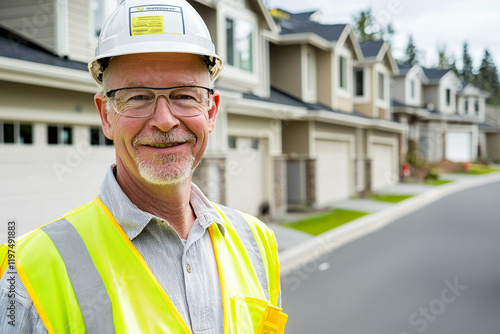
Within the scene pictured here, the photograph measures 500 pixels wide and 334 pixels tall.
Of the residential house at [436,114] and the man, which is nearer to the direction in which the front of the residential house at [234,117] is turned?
the man

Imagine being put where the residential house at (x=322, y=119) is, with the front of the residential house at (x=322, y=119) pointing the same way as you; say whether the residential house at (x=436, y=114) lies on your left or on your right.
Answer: on your left

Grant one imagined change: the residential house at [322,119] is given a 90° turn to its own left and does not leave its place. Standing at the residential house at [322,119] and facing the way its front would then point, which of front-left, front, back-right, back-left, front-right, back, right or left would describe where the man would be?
back-right

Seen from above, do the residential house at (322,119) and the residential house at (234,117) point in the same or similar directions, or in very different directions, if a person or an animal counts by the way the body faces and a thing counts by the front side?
same or similar directions

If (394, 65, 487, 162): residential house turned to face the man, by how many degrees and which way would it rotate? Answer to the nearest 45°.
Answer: approximately 45° to its right

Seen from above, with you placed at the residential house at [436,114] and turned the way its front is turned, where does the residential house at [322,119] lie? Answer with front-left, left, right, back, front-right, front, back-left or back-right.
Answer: front-right

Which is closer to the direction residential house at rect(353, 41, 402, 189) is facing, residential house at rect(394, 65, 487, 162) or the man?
the man

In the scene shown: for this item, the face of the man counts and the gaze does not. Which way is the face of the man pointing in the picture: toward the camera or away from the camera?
toward the camera

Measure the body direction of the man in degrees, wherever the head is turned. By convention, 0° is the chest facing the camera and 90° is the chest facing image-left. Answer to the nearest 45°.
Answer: approximately 315°

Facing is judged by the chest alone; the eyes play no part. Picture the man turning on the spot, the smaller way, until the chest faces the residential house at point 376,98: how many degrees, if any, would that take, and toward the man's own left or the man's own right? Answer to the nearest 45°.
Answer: approximately 90° to the man's own left

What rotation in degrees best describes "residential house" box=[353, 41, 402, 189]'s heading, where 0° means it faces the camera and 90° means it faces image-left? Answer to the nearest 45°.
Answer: approximately 315°

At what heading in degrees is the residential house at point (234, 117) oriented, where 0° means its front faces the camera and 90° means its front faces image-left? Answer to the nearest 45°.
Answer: approximately 315°

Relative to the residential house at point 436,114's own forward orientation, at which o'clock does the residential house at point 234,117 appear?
the residential house at point 234,117 is roughly at 2 o'clock from the residential house at point 436,114.

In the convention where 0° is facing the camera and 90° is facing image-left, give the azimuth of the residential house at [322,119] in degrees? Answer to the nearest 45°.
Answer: approximately 315°

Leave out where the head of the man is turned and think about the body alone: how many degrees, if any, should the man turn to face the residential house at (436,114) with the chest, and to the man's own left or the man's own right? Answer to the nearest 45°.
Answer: approximately 90° to the man's own left
